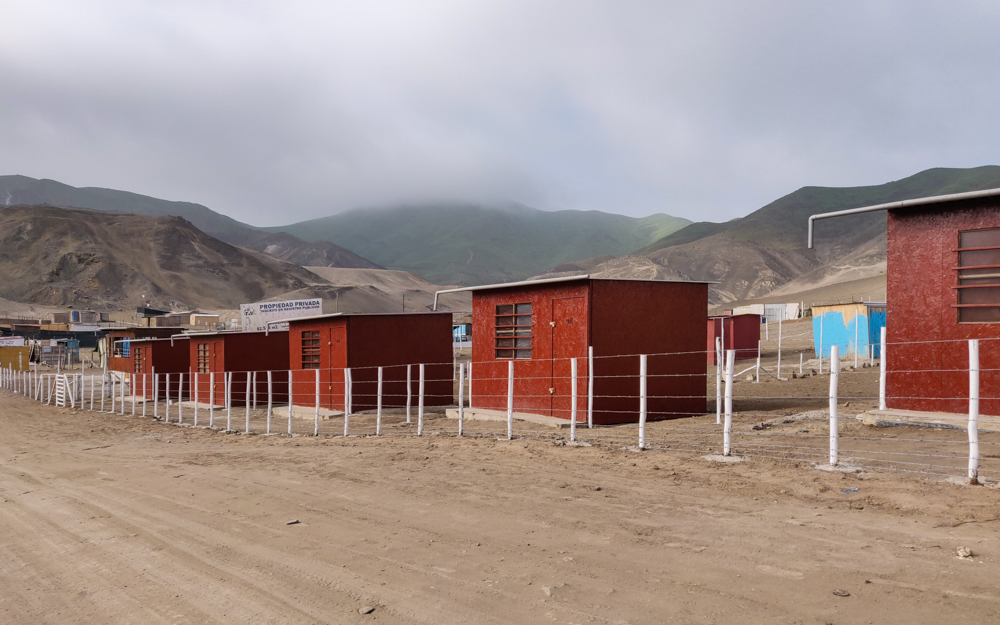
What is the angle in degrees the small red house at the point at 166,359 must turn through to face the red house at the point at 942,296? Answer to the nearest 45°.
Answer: approximately 45° to its left

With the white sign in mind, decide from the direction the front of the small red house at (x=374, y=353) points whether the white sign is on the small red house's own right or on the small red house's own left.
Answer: on the small red house's own right

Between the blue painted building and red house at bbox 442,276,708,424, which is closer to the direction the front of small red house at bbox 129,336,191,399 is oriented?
the red house

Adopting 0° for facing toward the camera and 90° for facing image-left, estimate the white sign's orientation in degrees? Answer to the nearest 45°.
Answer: approximately 0°

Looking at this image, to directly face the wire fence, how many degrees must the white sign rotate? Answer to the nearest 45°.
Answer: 0° — it already faces it

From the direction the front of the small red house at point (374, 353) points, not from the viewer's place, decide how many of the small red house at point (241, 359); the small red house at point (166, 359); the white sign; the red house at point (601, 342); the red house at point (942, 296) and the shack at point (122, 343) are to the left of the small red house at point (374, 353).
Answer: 2

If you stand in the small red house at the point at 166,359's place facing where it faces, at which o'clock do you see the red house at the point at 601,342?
The red house is roughly at 10 o'clock from the small red house.

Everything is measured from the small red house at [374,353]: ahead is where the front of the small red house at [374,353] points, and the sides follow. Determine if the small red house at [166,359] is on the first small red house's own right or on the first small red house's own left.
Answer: on the first small red house's own right

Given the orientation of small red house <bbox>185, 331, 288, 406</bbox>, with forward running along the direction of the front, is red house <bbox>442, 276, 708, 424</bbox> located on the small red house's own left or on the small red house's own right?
on the small red house's own left

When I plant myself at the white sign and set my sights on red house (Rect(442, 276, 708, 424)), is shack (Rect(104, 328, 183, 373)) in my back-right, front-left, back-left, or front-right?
back-right

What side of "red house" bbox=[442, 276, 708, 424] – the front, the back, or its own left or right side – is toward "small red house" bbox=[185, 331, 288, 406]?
right

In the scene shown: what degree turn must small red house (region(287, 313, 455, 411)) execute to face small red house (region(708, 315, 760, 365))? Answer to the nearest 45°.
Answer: approximately 180°
